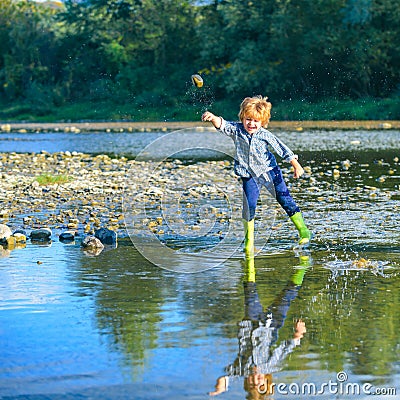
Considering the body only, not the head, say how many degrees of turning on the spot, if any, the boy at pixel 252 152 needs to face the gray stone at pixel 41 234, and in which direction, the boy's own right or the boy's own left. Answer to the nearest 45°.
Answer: approximately 135° to the boy's own right

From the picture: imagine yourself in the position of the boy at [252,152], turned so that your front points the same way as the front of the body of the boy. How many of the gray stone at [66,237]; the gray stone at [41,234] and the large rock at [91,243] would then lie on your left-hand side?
0

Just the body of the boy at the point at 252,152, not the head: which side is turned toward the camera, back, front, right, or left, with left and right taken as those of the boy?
front

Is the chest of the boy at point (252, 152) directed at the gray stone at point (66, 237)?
no

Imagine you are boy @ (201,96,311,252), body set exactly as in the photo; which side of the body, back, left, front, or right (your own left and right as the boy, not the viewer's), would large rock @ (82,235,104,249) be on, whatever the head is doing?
right

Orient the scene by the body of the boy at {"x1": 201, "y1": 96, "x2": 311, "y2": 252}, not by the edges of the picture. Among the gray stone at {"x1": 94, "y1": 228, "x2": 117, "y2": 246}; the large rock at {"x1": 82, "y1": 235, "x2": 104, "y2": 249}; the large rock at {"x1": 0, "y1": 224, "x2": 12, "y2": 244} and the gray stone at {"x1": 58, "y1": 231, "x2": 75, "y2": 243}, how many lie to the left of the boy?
0

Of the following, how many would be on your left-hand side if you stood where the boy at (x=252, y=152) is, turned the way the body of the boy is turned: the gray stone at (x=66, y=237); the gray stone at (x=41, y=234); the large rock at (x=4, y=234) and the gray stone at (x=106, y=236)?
0

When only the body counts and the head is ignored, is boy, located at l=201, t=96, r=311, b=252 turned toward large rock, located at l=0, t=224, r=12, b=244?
no

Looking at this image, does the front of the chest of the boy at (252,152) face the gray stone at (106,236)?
no

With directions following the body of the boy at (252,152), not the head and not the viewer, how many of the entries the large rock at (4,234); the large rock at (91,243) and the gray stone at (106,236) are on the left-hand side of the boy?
0

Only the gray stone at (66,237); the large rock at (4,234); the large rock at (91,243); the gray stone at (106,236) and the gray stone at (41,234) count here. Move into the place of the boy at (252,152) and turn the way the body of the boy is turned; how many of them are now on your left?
0
